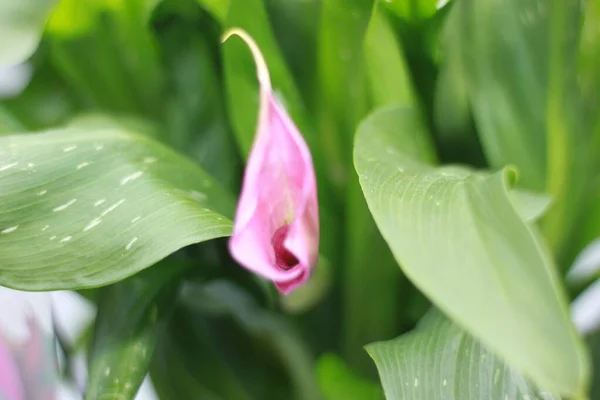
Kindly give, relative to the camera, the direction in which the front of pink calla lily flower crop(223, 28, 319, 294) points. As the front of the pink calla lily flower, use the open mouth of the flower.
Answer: facing the viewer
